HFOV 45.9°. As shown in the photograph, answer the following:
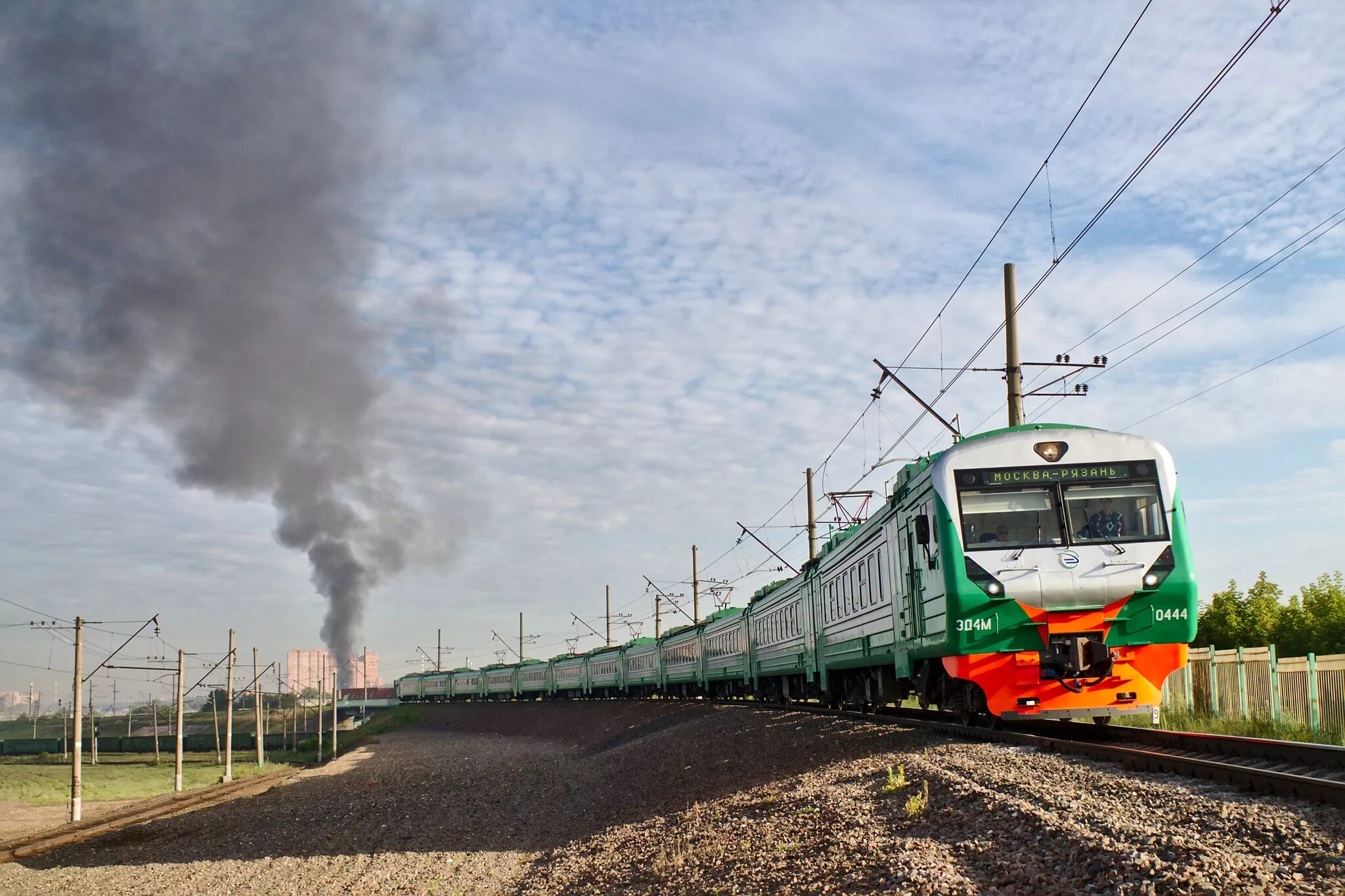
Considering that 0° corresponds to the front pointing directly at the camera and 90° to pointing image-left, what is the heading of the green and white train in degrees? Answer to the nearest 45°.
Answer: approximately 315°

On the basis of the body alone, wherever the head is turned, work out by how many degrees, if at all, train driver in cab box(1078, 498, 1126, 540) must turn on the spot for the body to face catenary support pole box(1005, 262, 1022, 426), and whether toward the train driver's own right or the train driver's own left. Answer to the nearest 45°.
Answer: approximately 180°

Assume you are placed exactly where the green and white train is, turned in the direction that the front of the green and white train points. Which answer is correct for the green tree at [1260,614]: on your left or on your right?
on your left

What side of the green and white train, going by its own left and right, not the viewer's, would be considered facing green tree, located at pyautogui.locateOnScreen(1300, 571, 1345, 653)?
left

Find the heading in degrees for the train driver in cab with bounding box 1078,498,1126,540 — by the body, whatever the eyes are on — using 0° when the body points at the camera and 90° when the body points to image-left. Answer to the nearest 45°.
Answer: approximately 0°
